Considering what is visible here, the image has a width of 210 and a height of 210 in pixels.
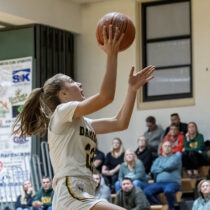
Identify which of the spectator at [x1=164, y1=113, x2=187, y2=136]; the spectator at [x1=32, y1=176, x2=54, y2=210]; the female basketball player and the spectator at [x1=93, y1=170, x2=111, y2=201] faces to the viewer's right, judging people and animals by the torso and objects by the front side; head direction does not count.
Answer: the female basketball player

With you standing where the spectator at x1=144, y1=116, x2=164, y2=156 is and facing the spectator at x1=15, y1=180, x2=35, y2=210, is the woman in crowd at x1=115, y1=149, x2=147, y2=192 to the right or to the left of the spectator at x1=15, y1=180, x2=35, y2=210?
left

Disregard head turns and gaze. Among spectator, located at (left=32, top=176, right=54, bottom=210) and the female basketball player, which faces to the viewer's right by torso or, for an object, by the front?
the female basketball player

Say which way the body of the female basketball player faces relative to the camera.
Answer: to the viewer's right

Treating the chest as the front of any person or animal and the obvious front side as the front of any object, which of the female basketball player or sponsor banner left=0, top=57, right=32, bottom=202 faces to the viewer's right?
the female basketball player

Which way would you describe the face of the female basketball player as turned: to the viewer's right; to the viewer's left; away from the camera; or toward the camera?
to the viewer's right

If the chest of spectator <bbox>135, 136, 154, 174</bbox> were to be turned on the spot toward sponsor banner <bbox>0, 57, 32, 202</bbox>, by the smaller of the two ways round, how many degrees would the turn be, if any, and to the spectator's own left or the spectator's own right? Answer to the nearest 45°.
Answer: approximately 45° to the spectator's own right

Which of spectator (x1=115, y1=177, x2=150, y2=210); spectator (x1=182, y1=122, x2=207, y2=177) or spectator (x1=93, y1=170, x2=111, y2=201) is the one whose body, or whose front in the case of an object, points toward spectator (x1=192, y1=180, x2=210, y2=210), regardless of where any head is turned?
spectator (x1=182, y1=122, x2=207, y2=177)

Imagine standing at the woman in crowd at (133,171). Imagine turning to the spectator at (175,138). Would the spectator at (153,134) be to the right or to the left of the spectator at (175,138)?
left
